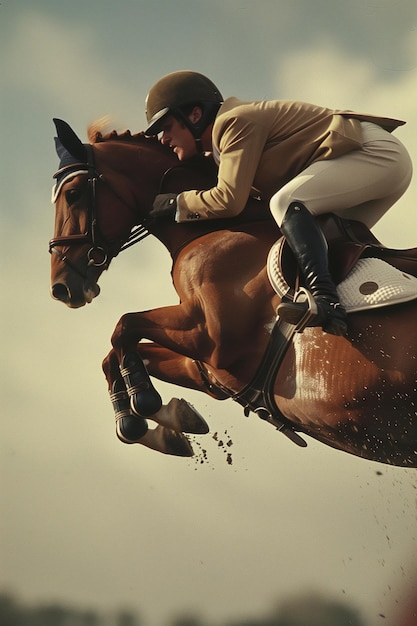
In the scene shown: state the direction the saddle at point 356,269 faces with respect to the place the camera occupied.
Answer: facing to the left of the viewer

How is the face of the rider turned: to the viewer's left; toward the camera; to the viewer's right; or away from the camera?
to the viewer's left

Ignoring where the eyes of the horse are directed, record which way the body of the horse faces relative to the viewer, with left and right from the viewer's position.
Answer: facing to the left of the viewer

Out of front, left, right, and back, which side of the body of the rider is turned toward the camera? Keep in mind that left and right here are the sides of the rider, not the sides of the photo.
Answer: left
